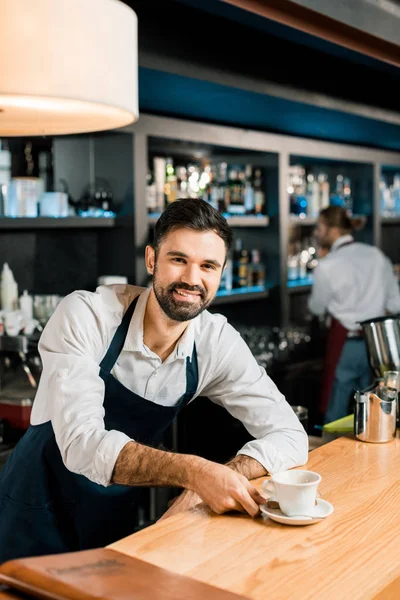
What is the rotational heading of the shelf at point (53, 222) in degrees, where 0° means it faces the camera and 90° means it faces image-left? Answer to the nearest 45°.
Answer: approximately 0°

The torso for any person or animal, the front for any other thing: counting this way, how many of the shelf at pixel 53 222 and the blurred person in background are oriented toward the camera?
1

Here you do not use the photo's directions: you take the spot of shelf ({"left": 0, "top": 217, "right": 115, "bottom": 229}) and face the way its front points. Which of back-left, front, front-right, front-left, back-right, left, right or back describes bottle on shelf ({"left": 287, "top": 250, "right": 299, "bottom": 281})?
back-left

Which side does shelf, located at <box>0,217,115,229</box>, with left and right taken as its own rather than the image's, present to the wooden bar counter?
front

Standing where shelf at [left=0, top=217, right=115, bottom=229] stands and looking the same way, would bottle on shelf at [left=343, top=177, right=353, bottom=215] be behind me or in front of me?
behind

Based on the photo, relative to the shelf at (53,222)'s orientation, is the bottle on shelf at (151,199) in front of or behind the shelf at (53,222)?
behind

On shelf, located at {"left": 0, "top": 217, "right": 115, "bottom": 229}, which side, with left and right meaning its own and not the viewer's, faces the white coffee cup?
front

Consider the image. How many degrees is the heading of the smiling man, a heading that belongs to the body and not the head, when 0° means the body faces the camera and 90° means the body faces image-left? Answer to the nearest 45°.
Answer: approximately 315°

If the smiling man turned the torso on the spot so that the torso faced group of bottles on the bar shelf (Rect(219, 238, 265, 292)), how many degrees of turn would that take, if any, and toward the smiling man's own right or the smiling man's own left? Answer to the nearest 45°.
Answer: approximately 135° to the smiling man's own left
